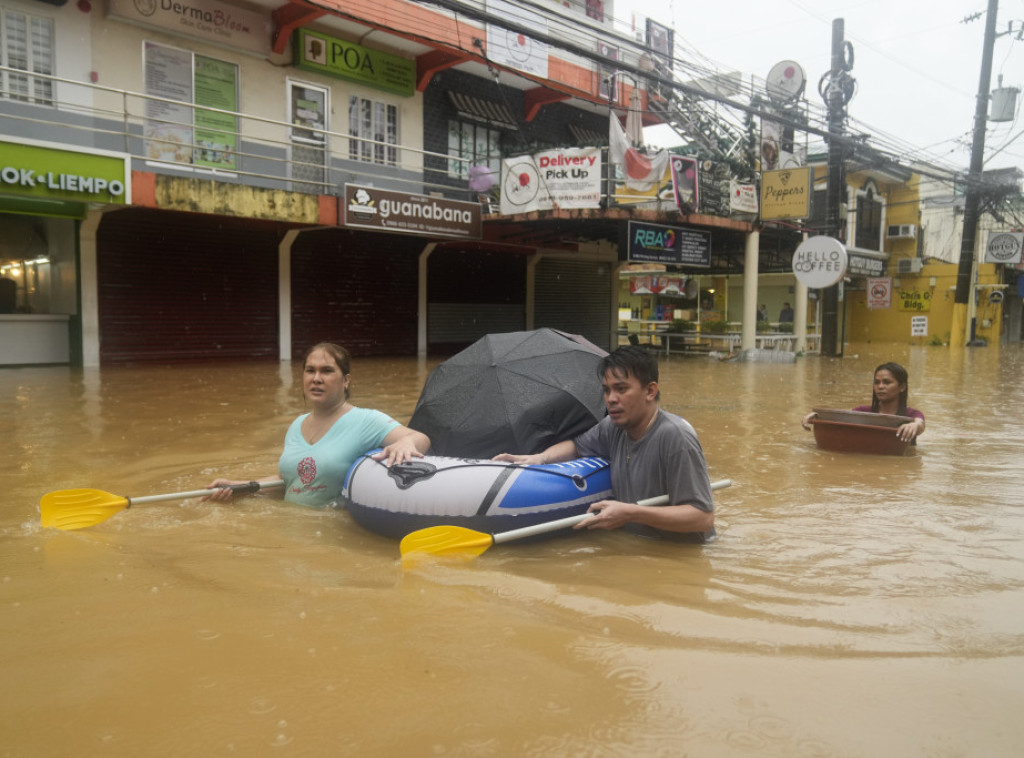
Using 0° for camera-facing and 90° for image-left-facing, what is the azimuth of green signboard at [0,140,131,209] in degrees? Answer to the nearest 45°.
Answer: approximately 315°

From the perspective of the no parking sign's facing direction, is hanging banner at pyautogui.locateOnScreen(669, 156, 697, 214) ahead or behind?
ahead

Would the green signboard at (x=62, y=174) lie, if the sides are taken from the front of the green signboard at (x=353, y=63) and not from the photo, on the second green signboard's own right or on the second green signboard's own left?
on the second green signboard's own right

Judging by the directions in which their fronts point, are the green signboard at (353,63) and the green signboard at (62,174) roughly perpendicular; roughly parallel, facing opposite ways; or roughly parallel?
roughly parallel

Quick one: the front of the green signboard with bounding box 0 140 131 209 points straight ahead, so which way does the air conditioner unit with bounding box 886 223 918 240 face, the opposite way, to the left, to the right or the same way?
to the right

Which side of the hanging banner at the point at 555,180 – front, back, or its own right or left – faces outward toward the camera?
front

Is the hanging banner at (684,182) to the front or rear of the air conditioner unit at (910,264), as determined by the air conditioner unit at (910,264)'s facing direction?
to the front

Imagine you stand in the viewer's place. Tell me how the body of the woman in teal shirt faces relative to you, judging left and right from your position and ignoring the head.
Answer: facing the viewer and to the left of the viewer

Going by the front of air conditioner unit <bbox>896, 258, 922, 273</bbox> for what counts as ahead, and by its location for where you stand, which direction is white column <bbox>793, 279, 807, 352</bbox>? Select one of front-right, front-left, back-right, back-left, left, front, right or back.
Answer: front

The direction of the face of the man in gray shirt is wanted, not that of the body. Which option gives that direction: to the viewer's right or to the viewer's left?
to the viewer's left

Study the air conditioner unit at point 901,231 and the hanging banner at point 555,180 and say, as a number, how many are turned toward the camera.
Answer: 2

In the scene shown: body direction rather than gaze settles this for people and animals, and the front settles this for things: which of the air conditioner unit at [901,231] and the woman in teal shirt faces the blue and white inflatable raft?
the air conditioner unit

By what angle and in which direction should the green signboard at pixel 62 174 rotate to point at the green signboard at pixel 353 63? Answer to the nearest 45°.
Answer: approximately 90° to its left
